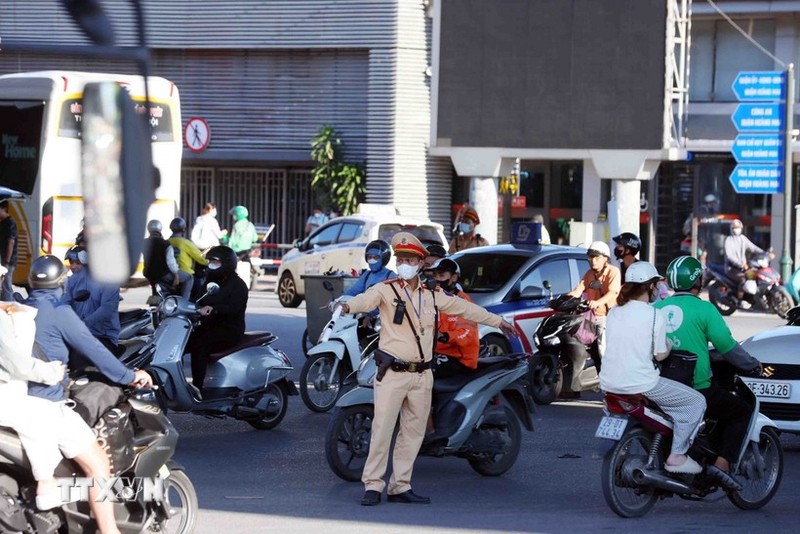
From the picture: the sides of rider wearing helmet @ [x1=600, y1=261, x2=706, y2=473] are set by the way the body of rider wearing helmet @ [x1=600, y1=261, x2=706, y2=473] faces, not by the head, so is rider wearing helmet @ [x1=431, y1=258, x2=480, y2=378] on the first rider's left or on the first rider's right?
on the first rider's left

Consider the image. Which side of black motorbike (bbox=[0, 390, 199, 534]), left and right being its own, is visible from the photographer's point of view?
right

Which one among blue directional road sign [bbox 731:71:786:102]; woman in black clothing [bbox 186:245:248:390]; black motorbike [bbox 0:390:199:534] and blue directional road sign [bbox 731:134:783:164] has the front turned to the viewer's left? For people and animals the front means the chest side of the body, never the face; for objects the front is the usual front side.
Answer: the woman in black clothing

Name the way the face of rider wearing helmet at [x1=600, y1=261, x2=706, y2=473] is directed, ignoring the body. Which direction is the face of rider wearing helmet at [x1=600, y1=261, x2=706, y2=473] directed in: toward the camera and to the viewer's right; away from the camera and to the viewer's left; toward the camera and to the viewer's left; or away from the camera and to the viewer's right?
away from the camera and to the viewer's right

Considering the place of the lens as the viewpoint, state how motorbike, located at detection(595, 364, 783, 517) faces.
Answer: facing away from the viewer and to the right of the viewer

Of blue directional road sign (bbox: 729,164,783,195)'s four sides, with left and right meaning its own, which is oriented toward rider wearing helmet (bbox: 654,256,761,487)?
front

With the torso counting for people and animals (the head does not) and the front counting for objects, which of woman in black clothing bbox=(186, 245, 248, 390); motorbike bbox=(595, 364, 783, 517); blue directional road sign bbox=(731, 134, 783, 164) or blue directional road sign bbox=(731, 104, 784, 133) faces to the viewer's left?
the woman in black clothing

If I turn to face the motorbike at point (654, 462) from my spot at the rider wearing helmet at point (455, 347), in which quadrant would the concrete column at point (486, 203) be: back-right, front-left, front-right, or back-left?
back-left

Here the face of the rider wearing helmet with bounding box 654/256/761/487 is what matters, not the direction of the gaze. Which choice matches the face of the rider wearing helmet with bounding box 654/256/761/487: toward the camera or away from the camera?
away from the camera
